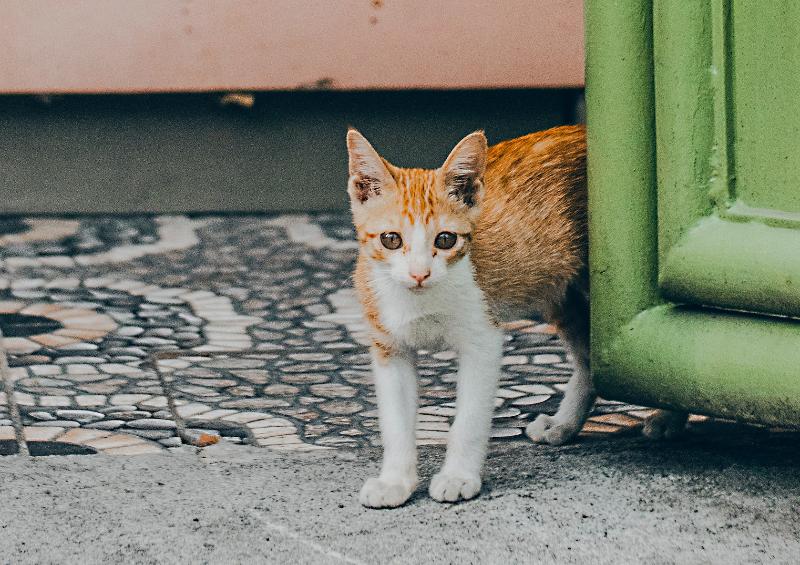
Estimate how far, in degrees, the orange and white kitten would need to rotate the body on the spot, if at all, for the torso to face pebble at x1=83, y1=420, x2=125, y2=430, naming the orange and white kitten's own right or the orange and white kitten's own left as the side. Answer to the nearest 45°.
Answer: approximately 45° to the orange and white kitten's own right

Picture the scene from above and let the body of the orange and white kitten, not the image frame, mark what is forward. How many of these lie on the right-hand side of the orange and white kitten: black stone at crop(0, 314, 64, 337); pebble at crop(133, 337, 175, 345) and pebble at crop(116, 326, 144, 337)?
3

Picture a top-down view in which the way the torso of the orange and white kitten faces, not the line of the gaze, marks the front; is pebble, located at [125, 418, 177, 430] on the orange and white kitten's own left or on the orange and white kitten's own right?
on the orange and white kitten's own right

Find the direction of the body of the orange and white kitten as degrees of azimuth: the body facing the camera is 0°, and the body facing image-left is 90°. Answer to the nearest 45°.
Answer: approximately 45°

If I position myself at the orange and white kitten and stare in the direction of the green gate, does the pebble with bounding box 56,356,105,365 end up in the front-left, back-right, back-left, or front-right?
back-left

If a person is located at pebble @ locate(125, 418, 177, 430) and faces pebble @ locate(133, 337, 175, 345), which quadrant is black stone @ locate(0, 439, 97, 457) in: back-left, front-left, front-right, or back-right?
back-left

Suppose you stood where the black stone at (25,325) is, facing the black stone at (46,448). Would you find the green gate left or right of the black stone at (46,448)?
left

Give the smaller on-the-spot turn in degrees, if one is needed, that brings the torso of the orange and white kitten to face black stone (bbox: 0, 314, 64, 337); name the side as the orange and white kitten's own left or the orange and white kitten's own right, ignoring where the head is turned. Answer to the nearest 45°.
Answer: approximately 90° to the orange and white kitten's own right

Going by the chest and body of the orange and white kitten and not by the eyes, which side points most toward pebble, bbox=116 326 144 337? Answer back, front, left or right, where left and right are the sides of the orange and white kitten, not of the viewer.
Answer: right

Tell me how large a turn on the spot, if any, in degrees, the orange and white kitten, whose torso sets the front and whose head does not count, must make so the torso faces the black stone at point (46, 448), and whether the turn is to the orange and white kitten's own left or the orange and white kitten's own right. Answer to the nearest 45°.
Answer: approximately 45° to the orange and white kitten's own right
